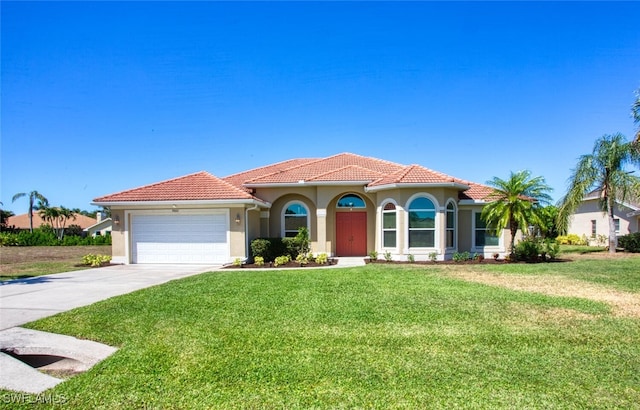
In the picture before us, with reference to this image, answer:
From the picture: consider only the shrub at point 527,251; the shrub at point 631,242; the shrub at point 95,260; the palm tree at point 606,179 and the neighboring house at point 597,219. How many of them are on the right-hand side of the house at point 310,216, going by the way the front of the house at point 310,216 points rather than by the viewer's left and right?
1

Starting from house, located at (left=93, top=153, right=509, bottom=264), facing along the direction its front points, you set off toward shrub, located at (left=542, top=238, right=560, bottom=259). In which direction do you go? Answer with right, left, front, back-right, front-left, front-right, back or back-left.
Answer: left

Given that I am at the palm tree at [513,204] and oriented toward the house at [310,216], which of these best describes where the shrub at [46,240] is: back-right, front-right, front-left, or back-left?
front-right

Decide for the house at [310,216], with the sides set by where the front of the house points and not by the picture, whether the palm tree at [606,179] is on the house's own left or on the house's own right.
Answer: on the house's own left

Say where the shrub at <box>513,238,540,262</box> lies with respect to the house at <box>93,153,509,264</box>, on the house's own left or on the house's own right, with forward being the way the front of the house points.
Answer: on the house's own left

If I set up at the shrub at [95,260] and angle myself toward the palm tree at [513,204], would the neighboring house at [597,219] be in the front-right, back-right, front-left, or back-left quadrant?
front-left

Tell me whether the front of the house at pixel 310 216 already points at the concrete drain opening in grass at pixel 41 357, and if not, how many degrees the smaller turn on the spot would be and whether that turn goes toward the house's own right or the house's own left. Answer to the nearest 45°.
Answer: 0° — it already faces it

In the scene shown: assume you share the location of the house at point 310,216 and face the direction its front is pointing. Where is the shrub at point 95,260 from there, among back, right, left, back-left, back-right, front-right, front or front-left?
right

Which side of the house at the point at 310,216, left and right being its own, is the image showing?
front
